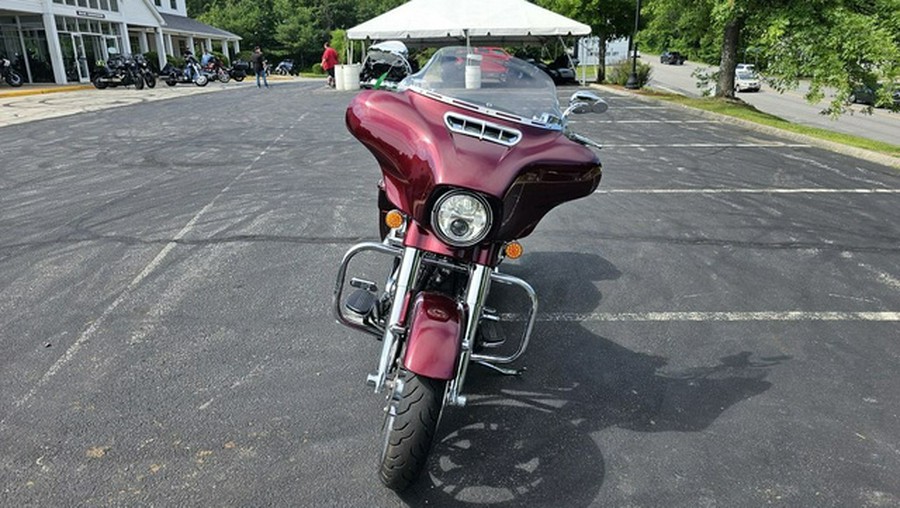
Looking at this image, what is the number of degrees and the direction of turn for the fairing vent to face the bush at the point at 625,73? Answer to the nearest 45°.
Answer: approximately 180°

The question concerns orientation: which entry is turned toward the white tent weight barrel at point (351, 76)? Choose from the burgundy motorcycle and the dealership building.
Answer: the dealership building

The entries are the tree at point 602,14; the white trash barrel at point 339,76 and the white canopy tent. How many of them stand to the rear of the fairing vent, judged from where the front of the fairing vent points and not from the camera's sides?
3

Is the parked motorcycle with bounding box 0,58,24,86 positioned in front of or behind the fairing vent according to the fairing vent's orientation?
behind

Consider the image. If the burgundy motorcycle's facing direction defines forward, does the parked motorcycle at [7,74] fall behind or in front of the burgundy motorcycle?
behind

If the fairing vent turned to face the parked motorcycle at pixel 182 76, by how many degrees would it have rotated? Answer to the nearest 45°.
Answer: approximately 135° to its right

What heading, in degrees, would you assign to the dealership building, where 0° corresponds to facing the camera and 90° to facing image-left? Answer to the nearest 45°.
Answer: approximately 315°

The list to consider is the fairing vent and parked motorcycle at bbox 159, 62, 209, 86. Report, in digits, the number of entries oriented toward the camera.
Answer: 1
